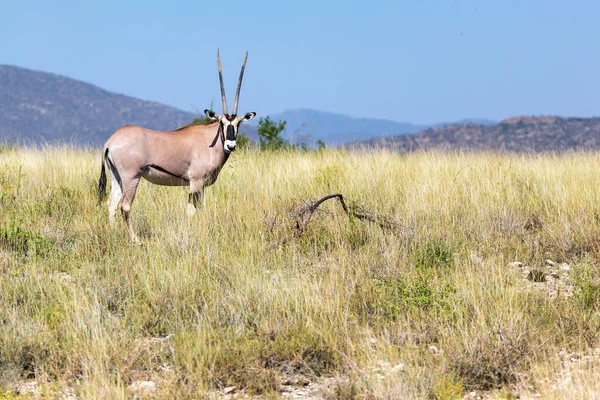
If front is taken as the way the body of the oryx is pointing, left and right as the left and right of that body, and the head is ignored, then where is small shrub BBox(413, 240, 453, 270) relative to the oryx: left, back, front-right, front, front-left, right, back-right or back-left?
front-right

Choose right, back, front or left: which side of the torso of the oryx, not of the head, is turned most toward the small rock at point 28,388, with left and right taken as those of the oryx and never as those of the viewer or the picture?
right

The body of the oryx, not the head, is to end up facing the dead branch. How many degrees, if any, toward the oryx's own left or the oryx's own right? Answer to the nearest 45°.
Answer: approximately 45° to the oryx's own right

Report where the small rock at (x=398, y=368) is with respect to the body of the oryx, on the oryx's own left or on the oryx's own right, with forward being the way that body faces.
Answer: on the oryx's own right

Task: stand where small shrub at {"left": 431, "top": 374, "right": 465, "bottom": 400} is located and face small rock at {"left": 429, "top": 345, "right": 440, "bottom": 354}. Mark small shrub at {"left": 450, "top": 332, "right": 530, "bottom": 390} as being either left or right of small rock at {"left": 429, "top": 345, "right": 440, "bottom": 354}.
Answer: right

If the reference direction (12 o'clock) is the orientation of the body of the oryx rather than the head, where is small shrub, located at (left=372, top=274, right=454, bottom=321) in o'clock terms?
The small shrub is roughly at 2 o'clock from the oryx.

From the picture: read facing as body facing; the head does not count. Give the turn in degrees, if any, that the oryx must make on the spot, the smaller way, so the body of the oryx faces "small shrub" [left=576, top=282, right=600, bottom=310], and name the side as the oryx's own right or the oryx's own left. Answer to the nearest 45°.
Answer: approximately 45° to the oryx's own right

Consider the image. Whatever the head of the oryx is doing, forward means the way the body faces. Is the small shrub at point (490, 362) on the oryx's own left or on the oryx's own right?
on the oryx's own right

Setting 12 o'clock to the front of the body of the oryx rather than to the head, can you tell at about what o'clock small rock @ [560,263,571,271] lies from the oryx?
The small rock is roughly at 1 o'clock from the oryx.

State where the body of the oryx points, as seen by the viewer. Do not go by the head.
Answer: to the viewer's right

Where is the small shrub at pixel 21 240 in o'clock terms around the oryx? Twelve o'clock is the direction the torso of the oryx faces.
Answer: The small shrub is roughly at 5 o'clock from the oryx.

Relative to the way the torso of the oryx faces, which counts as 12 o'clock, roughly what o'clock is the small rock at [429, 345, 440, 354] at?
The small rock is roughly at 2 o'clock from the oryx.

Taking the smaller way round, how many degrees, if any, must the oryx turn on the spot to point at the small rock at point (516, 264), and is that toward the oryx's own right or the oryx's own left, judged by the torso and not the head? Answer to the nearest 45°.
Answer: approximately 45° to the oryx's own right
